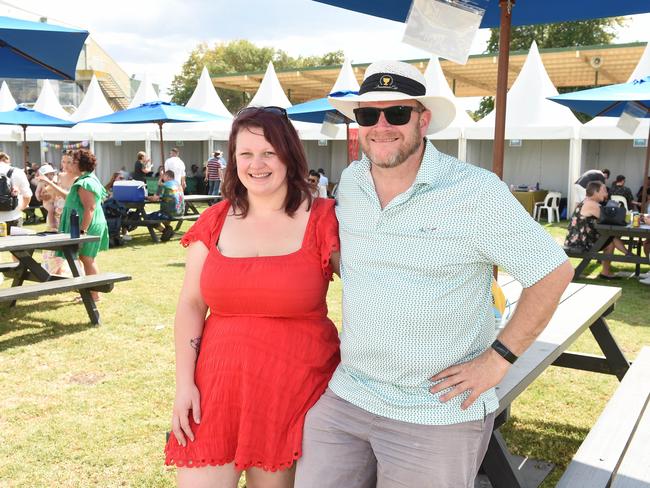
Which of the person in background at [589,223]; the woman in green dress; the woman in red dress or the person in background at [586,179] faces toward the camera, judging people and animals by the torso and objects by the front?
the woman in red dress

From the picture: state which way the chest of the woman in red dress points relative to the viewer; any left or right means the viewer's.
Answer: facing the viewer

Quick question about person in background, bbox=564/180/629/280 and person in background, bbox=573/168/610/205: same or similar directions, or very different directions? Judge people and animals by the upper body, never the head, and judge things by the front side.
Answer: same or similar directions

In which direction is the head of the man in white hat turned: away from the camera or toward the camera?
toward the camera

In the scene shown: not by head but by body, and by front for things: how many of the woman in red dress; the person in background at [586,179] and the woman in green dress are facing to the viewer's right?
1

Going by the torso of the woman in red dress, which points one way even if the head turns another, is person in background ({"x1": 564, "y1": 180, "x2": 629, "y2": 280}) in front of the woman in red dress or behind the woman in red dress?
behind

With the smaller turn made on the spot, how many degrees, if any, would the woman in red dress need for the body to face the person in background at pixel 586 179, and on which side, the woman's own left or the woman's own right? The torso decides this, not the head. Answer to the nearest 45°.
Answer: approximately 135° to the woman's own left

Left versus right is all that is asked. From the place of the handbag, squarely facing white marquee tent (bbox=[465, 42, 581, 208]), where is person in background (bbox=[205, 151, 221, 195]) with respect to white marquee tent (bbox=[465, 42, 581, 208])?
left
